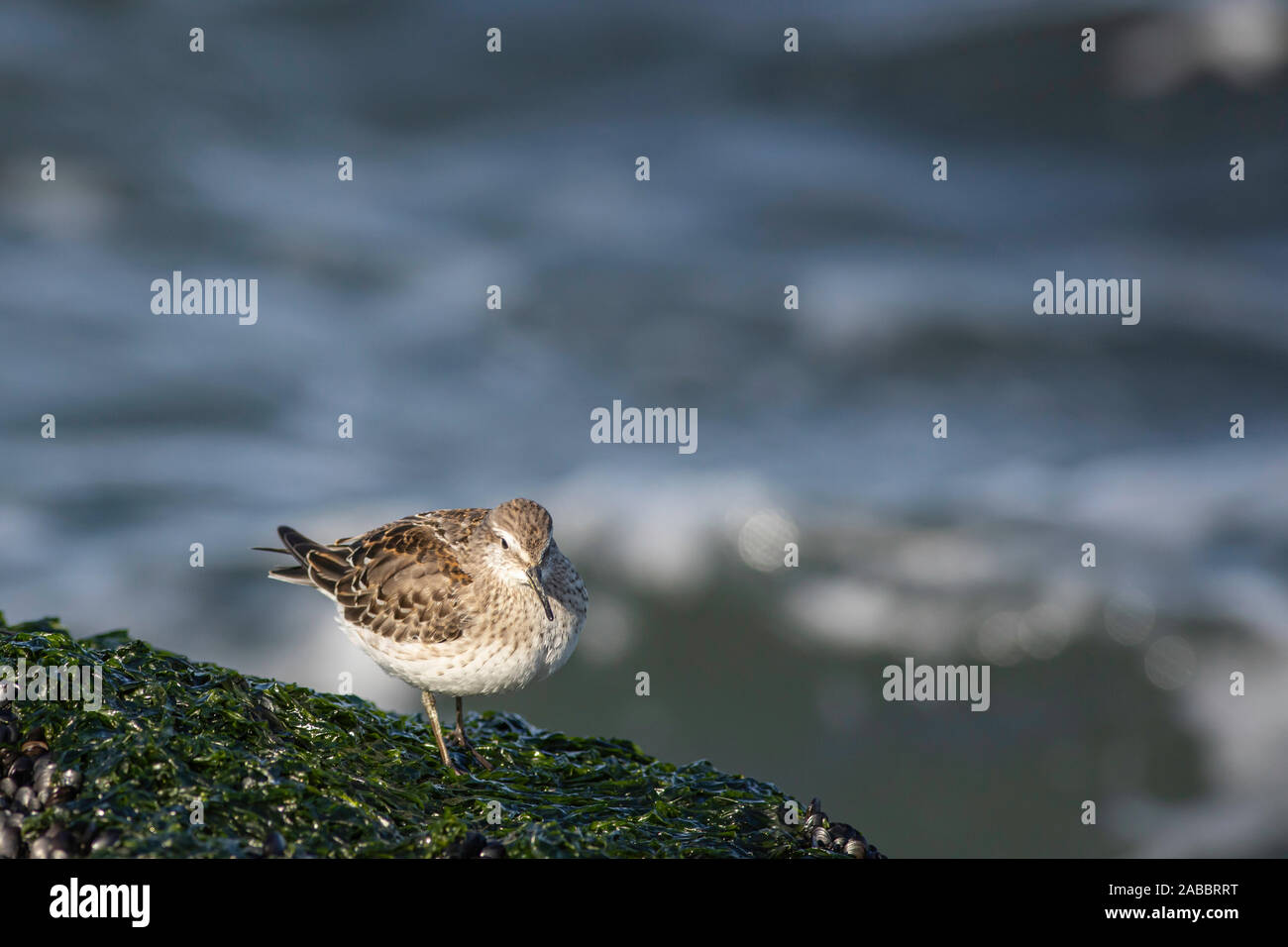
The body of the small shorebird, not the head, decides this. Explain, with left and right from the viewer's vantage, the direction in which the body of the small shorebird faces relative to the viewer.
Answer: facing the viewer and to the right of the viewer
